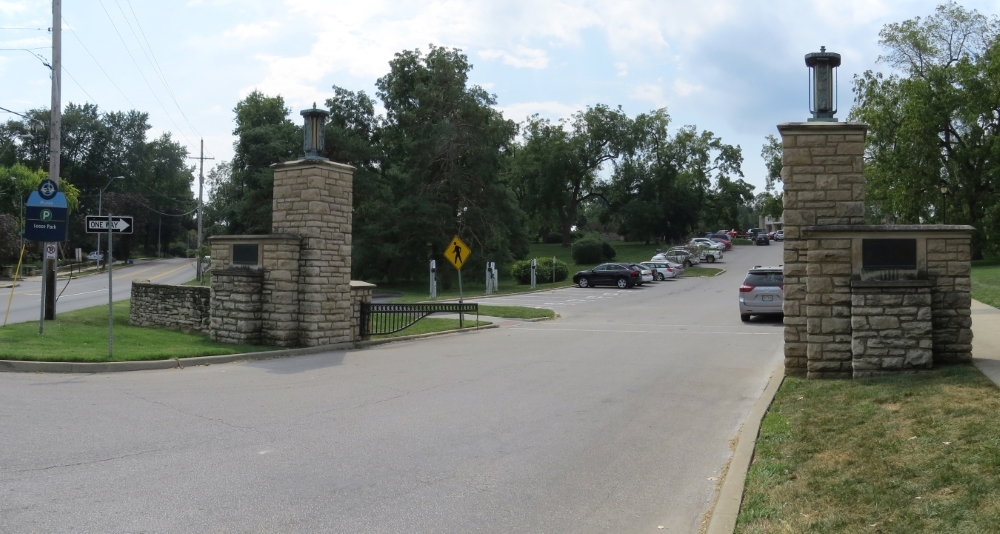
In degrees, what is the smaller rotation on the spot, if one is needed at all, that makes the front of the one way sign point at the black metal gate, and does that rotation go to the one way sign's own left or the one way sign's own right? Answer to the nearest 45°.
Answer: approximately 135° to the one way sign's own left

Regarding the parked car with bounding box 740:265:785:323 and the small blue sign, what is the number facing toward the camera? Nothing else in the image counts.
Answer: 1

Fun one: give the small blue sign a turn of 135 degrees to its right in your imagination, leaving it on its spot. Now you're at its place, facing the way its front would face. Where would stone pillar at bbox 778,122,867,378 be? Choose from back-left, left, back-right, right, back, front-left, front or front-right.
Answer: back

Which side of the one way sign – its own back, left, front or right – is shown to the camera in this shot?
front

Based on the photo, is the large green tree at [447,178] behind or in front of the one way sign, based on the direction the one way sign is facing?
behind

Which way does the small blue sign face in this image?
toward the camera

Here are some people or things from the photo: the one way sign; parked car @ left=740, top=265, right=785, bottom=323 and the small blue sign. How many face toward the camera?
2

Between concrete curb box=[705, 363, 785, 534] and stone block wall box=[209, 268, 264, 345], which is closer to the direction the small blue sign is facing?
the concrete curb

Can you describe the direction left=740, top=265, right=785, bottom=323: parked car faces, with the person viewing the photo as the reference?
facing away from the viewer
